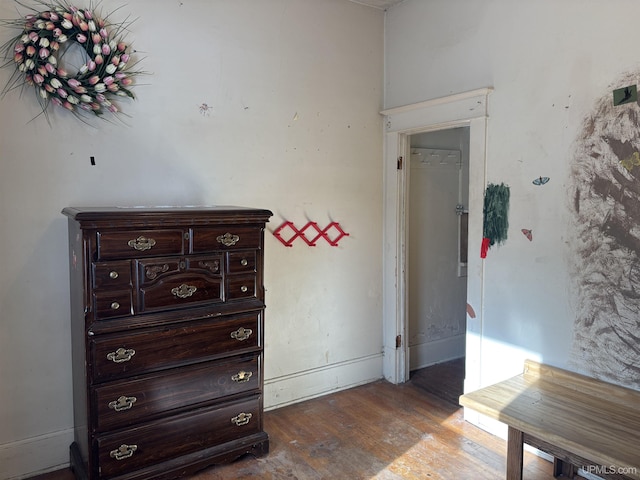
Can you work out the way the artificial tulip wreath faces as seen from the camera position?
facing the viewer

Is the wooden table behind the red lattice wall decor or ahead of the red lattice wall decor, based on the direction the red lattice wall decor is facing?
ahead

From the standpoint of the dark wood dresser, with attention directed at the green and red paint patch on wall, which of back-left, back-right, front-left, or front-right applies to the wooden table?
front-right

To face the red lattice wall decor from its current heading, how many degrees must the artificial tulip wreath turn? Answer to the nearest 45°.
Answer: approximately 90° to its left

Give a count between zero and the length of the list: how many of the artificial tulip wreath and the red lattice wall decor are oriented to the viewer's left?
0

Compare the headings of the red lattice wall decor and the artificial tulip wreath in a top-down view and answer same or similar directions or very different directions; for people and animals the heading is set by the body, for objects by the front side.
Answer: same or similar directions

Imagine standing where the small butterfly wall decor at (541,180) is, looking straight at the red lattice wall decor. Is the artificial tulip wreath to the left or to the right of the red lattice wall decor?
left

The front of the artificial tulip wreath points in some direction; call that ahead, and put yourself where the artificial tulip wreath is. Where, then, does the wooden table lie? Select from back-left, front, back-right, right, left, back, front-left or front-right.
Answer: front-left

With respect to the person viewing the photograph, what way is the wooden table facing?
facing the viewer and to the left of the viewer
